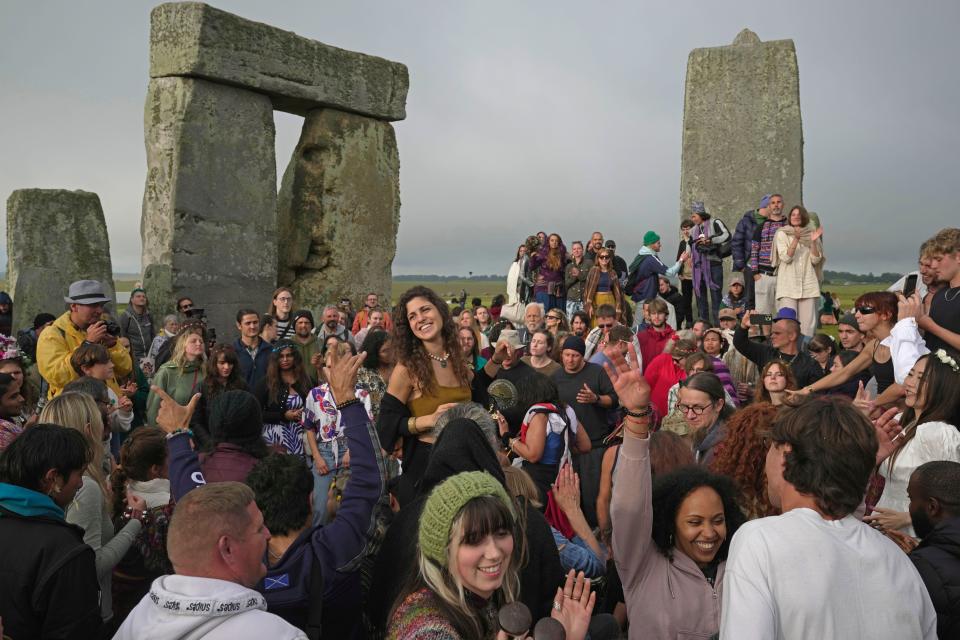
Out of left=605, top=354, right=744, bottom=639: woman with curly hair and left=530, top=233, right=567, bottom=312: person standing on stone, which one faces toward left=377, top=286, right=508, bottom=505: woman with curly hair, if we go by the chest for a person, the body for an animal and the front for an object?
the person standing on stone

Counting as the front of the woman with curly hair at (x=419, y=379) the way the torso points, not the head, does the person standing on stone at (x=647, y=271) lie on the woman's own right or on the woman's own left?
on the woman's own left

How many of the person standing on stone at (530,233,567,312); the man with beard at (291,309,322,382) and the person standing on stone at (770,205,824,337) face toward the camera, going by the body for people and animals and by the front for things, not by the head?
3

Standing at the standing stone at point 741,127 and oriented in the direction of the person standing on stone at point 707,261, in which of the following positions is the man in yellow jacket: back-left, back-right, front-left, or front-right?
front-right

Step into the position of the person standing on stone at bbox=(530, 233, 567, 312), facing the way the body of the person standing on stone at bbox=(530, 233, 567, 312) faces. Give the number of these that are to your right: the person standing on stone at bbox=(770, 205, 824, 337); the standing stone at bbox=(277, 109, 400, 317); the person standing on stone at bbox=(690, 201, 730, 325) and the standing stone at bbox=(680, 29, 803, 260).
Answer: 1

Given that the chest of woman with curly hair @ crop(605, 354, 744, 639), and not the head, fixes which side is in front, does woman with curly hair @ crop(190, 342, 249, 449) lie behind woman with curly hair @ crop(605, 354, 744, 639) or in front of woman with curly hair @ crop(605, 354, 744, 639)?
behind

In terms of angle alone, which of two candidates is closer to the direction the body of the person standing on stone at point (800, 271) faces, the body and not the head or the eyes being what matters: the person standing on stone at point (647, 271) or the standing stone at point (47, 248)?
the standing stone

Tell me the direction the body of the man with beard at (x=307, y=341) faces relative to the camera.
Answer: toward the camera

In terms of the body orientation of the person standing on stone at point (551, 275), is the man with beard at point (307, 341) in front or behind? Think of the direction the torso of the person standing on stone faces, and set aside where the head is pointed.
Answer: in front

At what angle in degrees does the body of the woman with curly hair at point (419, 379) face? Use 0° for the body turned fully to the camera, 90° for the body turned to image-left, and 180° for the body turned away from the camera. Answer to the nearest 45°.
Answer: approximately 315°

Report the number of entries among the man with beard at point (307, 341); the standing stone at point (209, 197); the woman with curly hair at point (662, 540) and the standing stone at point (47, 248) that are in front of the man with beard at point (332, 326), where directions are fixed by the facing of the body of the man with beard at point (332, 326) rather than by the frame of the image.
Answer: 2

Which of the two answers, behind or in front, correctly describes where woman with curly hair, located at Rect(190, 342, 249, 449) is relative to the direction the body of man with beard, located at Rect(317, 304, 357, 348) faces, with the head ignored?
in front

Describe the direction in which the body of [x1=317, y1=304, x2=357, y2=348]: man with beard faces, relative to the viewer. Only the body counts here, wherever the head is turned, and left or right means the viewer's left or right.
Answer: facing the viewer

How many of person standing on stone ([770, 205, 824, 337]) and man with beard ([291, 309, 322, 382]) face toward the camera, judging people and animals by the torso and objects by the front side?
2

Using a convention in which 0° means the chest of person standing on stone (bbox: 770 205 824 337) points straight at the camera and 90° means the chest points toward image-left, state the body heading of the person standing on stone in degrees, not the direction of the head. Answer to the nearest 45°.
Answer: approximately 0°

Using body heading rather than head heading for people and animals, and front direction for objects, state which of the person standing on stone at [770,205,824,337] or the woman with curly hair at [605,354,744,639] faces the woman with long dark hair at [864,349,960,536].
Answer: the person standing on stone
